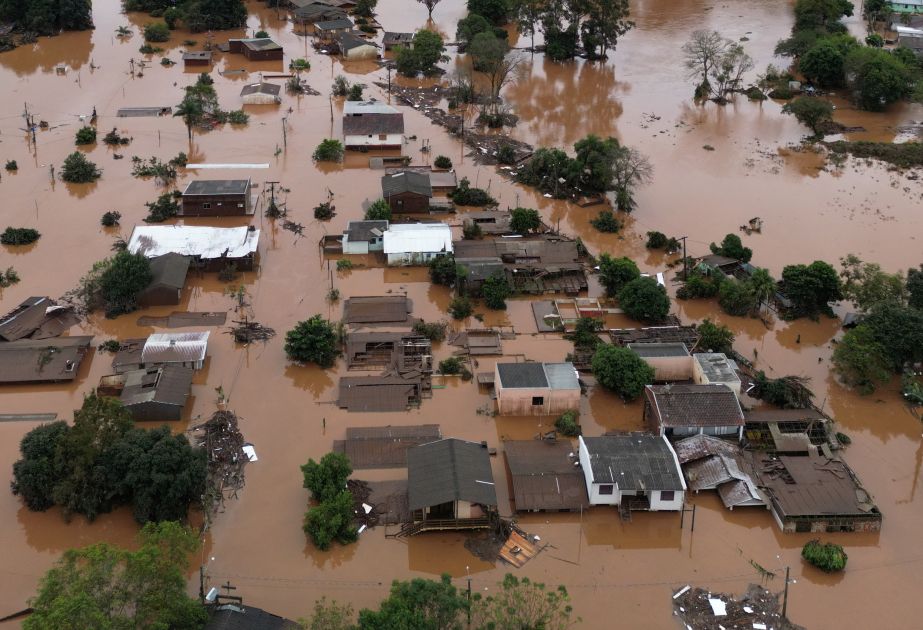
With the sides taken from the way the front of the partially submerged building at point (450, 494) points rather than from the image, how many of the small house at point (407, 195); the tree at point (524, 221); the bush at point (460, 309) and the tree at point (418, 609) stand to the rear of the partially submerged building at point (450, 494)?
3

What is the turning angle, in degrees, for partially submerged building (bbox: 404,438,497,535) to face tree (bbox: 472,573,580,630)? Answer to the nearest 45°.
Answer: approximately 45° to its left

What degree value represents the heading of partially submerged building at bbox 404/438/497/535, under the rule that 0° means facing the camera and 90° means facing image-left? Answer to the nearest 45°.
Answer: approximately 0°

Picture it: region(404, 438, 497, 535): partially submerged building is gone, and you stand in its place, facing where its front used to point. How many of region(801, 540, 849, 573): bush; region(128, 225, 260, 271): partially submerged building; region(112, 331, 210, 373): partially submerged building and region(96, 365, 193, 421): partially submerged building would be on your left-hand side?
1

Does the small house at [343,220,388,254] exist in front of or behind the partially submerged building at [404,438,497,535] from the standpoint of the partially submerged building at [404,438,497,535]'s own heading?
behind

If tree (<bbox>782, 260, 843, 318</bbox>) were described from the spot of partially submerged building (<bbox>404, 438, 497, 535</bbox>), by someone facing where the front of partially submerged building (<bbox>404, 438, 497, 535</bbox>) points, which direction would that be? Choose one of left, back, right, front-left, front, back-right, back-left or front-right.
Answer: back-left

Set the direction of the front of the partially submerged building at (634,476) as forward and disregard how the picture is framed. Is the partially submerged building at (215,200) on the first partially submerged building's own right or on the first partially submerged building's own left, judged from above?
on the first partially submerged building's own right

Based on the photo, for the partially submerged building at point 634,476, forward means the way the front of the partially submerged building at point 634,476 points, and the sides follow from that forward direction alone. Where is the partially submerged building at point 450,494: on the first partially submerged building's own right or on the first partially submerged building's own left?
on the first partially submerged building's own right

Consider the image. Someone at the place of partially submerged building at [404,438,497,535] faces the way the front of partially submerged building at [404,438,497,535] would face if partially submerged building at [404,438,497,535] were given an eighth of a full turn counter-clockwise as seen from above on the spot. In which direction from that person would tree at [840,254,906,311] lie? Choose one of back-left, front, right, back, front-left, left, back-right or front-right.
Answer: left

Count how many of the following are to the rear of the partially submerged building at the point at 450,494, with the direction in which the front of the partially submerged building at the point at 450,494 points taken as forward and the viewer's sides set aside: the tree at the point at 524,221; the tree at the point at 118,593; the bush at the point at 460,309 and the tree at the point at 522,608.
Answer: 2

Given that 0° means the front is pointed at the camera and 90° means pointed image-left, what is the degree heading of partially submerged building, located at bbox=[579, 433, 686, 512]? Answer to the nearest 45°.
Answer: approximately 0°

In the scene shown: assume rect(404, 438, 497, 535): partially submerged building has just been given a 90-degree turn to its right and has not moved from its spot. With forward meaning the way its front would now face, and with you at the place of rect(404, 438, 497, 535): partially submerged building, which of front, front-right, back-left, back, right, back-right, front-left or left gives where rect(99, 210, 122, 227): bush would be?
front-right

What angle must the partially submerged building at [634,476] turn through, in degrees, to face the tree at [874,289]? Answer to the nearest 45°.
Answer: approximately 135° to its left

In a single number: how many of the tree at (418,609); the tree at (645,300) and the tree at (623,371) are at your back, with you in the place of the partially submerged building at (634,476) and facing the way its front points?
2

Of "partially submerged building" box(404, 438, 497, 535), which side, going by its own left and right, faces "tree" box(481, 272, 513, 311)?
back

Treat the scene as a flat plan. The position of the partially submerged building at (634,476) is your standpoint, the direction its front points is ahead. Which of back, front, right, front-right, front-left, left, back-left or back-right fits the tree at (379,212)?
back-right
